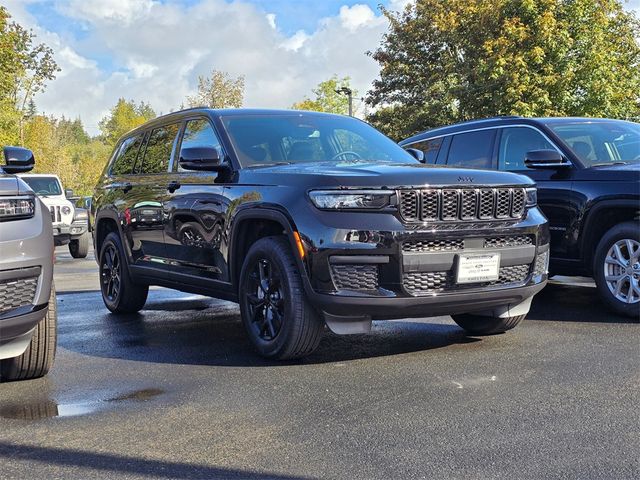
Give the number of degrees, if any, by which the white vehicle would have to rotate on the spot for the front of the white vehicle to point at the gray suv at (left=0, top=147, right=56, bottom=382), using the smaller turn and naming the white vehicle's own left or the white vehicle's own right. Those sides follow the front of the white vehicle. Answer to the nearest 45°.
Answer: approximately 45° to the white vehicle's own right

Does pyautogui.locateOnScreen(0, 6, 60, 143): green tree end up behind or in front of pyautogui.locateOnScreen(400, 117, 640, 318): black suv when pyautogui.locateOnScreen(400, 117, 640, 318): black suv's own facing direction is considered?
behind

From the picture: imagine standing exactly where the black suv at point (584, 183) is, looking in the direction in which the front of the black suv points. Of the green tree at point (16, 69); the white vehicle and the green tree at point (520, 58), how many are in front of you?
0

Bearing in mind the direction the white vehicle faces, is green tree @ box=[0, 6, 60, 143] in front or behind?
behind

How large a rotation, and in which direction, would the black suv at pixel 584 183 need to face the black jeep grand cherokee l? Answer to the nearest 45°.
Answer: approximately 90° to its right

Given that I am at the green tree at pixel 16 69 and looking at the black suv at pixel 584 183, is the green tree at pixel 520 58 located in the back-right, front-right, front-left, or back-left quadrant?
front-left

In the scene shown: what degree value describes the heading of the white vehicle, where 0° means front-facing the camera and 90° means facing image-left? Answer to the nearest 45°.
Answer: approximately 315°

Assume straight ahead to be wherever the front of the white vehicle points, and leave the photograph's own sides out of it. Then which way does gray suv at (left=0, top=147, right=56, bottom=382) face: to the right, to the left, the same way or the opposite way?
the same way

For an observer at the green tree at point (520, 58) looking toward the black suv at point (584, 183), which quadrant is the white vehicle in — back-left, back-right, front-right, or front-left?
front-right

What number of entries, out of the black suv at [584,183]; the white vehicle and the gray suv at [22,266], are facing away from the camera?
0

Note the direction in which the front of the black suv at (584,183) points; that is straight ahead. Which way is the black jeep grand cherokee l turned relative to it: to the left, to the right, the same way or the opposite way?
the same way

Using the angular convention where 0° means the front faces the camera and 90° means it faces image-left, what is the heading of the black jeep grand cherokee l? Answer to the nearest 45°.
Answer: approximately 315°

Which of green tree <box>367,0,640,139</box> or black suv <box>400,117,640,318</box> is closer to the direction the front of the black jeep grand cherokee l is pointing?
the black suv

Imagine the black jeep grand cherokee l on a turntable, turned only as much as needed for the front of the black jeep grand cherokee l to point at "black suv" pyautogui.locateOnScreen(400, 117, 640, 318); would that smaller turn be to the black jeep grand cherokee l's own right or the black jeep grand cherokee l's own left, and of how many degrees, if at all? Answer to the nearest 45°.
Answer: approximately 90° to the black jeep grand cherokee l's own left

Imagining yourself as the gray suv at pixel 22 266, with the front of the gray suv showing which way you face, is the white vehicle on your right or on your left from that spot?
on your left
